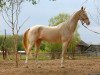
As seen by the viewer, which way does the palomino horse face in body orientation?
to the viewer's right
